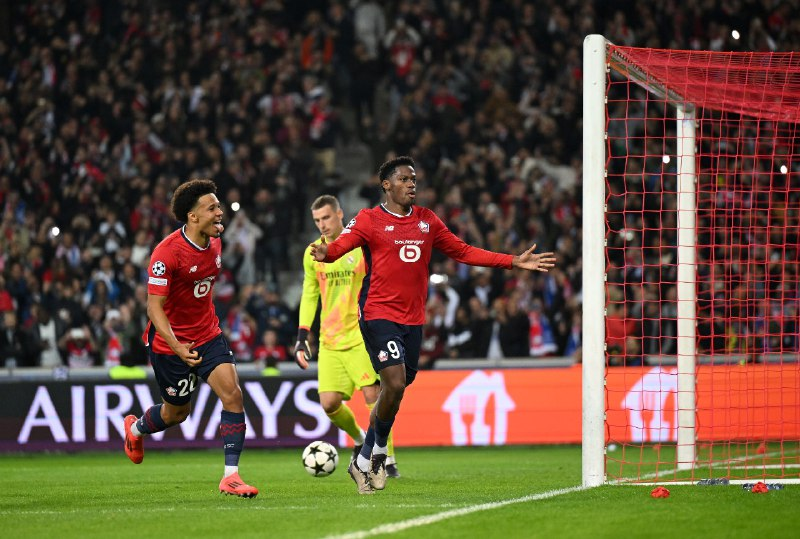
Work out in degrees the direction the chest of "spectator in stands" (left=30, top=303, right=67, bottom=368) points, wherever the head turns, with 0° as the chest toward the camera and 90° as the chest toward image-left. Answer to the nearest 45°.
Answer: approximately 0°

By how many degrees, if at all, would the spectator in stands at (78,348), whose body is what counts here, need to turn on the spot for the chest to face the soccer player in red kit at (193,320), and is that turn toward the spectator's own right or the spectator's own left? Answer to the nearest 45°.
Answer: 0° — they already face them

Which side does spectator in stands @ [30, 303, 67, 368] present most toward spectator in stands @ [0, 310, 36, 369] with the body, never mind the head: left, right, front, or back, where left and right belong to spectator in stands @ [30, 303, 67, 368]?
right

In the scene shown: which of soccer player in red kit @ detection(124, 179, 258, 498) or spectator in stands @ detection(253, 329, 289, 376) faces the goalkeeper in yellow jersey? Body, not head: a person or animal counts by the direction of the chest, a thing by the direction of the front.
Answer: the spectator in stands

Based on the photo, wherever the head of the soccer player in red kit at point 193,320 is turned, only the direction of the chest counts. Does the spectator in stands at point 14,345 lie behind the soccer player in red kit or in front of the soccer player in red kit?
behind

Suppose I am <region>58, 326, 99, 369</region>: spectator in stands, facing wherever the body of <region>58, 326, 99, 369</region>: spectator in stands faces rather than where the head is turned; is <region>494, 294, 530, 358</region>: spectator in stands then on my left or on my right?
on my left

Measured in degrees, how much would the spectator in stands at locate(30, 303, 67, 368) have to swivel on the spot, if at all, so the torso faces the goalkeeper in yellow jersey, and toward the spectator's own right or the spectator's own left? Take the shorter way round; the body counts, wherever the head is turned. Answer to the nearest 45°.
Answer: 0° — they already face them

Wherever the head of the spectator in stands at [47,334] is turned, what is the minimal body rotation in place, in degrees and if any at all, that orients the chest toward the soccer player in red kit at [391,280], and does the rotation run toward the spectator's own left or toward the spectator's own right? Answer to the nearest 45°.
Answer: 0° — they already face them

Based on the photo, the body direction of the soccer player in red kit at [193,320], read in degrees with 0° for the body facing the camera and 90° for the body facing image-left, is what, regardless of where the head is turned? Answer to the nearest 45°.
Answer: approximately 315°

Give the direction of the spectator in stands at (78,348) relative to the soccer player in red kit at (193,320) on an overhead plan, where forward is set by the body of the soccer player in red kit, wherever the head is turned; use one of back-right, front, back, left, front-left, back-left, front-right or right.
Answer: back-left
